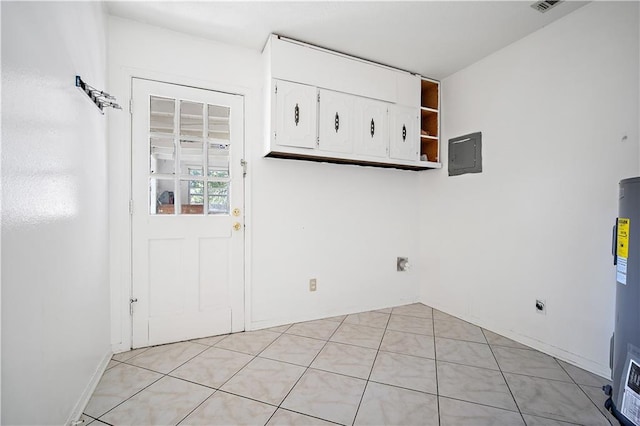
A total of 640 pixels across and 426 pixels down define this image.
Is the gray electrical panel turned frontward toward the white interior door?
yes

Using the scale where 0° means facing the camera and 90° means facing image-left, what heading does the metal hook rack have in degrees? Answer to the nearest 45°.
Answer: approximately 270°

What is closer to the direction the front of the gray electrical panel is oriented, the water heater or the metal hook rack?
the metal hook rack

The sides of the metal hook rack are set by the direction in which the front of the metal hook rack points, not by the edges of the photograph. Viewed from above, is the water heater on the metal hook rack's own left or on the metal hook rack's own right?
on the metal hook rack's own right

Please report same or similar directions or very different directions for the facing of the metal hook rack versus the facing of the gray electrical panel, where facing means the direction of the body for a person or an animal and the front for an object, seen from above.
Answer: very different directions

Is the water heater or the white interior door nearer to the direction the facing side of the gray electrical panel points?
the white interior door

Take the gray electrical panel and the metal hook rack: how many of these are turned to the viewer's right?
1

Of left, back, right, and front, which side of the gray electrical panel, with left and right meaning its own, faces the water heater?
left

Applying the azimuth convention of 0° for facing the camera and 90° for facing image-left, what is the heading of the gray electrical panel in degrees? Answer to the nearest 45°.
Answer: approximately 45°

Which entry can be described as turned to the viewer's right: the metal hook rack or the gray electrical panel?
the metal hook rack
